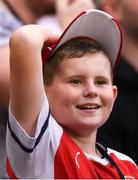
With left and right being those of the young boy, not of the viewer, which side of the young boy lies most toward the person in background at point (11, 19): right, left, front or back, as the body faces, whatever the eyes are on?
back

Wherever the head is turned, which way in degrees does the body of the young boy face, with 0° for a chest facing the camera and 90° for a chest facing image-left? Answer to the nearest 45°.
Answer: approximately 315°

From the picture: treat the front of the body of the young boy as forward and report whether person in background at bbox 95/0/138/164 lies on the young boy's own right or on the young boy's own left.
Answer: on the young boy's own left
